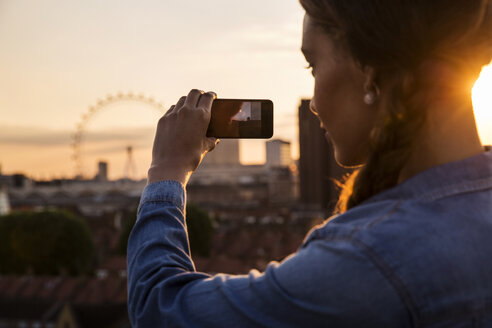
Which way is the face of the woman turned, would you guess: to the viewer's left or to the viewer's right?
to the viewer's left

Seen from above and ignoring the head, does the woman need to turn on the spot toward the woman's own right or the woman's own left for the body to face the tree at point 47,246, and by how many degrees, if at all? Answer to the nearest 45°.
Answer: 0° — they already face it

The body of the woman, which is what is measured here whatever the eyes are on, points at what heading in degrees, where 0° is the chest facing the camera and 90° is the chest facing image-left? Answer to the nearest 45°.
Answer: approximately 135°

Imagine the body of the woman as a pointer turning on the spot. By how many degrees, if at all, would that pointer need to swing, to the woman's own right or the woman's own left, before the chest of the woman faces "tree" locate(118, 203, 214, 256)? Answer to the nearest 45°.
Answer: approximately 45° to the woman's own right
